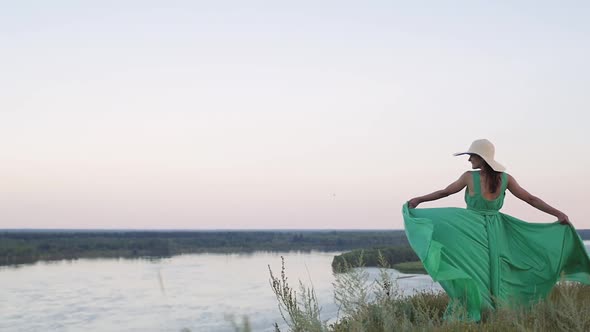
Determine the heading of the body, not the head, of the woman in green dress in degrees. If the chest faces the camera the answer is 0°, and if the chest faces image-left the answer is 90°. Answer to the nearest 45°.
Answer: approximately 180°

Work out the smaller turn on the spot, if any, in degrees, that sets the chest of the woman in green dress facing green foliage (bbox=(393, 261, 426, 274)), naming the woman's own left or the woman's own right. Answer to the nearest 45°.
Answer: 0° — they already face it
